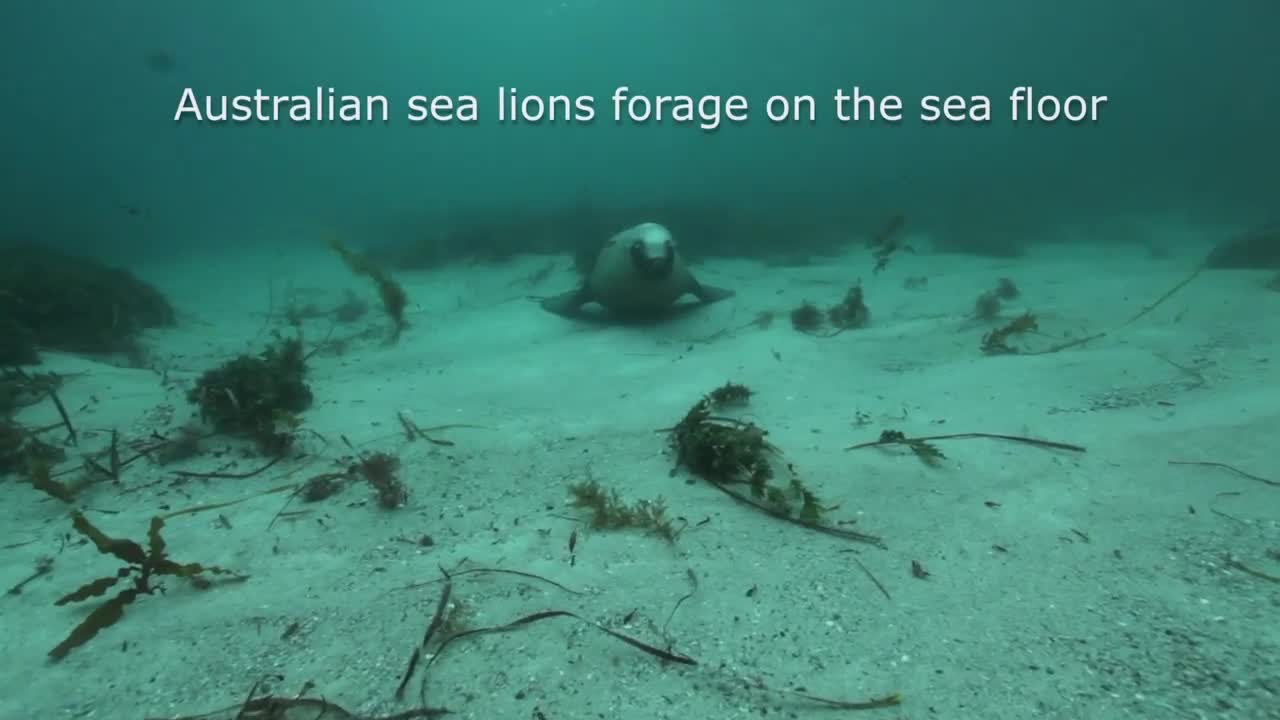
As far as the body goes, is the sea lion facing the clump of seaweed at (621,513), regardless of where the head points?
yes

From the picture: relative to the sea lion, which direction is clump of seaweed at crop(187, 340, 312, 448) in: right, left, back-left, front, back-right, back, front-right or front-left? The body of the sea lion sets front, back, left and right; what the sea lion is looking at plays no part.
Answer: front-right

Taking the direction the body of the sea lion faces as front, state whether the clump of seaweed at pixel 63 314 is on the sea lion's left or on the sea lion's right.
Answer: on the sea lion's right

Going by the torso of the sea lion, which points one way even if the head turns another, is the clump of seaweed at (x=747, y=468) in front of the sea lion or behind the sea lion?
in front

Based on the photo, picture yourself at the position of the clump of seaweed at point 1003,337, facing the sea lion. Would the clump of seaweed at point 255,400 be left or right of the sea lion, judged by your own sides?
left

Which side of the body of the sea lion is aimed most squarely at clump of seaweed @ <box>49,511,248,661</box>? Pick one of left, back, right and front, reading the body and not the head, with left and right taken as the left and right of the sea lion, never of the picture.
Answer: front

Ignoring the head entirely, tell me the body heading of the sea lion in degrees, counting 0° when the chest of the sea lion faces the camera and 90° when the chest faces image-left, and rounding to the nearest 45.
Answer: approximately 0°

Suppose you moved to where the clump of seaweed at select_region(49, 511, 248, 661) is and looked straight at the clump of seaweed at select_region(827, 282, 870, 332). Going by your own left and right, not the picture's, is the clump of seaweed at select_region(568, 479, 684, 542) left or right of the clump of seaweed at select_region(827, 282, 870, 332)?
right

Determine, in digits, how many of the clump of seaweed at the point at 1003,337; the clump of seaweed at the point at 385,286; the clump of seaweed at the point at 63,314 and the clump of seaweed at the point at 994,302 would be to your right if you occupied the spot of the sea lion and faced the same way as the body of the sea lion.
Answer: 2

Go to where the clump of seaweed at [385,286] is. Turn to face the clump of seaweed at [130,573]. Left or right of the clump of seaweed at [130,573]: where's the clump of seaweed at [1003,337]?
left

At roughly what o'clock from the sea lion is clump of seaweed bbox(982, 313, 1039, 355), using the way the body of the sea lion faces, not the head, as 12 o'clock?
The clump of seaweed is roughly at 10 o'clock from the sea lion.

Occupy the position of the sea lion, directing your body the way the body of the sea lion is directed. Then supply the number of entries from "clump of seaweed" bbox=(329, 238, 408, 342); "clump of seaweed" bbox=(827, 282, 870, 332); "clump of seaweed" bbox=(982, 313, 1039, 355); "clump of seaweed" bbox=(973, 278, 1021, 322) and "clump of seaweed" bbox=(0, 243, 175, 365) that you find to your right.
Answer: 2

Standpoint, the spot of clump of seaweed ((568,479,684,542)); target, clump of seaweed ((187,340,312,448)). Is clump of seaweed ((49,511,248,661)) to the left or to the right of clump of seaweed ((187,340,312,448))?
left
